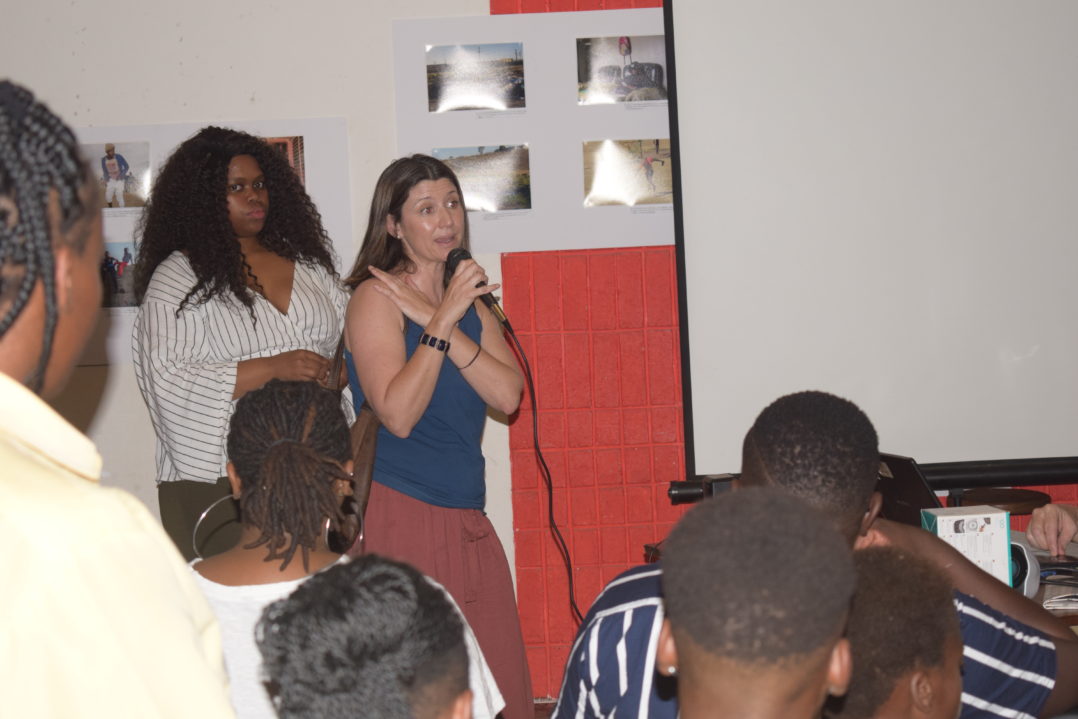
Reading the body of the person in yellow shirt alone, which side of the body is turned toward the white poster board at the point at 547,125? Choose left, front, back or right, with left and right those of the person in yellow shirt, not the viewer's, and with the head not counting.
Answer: front

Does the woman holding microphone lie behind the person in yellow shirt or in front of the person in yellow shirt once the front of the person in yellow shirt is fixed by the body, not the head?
in front

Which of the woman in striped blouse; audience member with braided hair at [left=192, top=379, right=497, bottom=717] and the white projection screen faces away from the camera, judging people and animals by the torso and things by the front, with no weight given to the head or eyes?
the audience member with braided hair

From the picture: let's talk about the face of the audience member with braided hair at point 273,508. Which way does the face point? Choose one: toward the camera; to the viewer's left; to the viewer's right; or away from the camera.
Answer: away from the camera

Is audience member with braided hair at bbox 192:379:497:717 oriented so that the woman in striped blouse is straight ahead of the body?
yes

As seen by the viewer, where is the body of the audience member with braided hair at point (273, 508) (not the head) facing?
away from the camera

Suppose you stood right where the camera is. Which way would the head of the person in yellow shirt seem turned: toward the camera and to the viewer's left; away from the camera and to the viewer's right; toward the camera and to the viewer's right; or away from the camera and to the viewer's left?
away from the camera and to the viewer's right

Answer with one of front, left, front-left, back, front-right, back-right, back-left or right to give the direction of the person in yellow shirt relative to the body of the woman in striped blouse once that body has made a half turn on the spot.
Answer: back-left

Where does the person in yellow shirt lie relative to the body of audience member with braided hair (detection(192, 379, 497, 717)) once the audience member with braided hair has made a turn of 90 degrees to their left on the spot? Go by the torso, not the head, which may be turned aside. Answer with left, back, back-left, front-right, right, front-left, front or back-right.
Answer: left

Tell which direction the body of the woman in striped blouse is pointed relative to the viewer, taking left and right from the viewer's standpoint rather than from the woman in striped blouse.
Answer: facing the viewer and to the right of the viewer

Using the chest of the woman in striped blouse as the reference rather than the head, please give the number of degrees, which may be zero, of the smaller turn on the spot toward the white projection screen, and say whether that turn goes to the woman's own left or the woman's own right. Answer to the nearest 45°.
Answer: approximately 45° to the woman's own left

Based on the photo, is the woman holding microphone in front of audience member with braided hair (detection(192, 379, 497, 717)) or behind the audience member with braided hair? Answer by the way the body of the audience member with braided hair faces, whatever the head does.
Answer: in front
